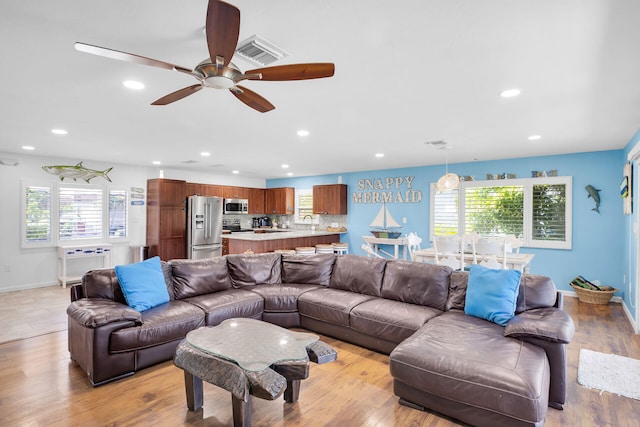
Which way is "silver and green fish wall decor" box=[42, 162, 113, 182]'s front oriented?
to the viewer's left

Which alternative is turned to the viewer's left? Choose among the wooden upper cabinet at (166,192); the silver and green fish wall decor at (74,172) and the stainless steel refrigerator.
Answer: the silver and green fish wall decor

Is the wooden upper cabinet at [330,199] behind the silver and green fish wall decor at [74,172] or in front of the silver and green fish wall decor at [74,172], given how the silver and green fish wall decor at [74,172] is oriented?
behind

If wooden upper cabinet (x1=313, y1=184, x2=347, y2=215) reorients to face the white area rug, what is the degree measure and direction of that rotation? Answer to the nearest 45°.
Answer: approximately 90° to its left

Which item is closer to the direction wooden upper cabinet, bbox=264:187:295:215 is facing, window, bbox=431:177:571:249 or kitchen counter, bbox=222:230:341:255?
the kitchen counter

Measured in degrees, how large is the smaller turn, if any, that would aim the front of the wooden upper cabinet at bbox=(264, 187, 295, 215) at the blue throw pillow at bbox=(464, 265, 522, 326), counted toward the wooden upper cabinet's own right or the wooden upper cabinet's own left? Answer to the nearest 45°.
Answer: approximately 45° to the wooden upper cabinet's own left

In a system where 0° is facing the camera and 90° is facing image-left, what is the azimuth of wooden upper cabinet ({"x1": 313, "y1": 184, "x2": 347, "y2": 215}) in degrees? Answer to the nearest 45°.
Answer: approximately 45°

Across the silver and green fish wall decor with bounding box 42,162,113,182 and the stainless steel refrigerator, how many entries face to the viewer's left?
1

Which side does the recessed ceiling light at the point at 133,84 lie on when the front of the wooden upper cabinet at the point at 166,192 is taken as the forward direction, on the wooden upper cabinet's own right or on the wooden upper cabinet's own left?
on the wooden upper cabinet's own right
